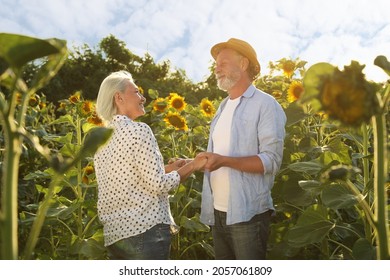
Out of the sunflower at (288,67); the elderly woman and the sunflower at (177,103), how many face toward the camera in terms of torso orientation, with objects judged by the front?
2

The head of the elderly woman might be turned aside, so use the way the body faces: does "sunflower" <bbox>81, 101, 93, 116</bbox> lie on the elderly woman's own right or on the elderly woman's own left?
on the elderly woman's own left

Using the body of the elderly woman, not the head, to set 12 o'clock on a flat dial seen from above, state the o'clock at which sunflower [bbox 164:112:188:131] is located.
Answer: The sunflower is roughly at 11 o'clock from the elderly woman.

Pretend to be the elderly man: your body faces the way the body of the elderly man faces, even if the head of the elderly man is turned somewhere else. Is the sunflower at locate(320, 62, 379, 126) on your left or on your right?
on your left

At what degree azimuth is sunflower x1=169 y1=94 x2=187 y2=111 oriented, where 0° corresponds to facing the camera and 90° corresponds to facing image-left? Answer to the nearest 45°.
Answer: approximately 0°

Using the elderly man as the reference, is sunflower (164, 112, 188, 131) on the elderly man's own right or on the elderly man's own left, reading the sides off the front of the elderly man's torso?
on the elderly man's own right

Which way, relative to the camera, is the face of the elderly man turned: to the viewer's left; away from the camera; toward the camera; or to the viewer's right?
to the viewer's left

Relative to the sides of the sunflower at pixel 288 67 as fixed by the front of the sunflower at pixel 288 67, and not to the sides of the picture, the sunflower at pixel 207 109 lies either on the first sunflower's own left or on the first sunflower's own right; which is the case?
on the first sunflower's own right

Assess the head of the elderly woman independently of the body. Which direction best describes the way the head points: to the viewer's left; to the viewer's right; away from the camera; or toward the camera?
to the viewer's right

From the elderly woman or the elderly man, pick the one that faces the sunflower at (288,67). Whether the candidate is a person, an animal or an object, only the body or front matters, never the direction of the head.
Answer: the elderly woman
